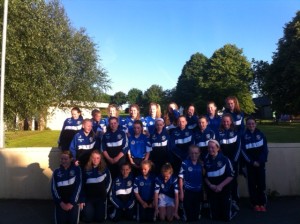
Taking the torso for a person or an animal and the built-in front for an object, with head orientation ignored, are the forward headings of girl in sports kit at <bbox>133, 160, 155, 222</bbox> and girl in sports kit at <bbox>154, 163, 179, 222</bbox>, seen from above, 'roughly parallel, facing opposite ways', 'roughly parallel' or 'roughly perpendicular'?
roughly parallel

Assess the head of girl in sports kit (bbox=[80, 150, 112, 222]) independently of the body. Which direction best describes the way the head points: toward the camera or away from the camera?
toward the camera

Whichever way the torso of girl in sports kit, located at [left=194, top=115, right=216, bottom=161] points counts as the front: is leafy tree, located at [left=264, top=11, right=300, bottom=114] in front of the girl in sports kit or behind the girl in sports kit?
behind

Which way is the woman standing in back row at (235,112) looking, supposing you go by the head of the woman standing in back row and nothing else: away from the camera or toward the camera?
toward the camera

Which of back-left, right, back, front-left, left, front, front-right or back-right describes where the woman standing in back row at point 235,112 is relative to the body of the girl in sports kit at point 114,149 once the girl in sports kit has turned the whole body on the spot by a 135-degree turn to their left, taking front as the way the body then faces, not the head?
front-right

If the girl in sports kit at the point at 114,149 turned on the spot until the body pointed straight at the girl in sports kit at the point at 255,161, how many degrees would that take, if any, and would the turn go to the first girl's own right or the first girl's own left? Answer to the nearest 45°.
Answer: approximately 90° to the first girl's own left

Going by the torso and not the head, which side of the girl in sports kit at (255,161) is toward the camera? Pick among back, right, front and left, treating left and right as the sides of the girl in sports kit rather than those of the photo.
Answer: front

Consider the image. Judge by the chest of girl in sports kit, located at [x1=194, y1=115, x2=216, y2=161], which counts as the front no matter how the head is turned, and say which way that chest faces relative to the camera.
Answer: toward the camera

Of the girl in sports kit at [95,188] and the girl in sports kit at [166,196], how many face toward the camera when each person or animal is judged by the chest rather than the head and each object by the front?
2

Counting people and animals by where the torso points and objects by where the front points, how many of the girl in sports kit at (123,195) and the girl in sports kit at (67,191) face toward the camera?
2

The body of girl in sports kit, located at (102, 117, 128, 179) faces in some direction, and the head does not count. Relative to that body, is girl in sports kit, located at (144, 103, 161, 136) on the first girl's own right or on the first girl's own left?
on the first girl's own left
